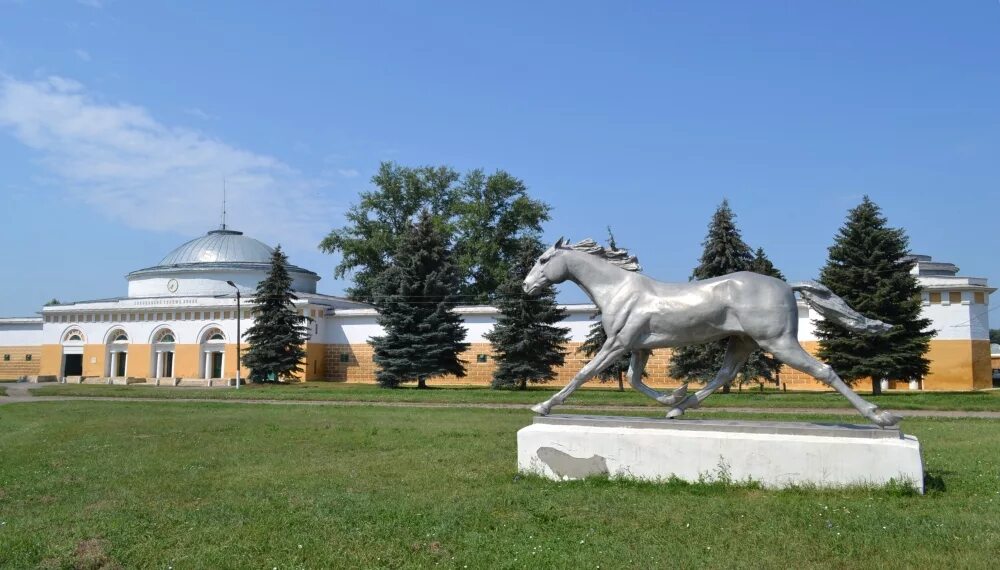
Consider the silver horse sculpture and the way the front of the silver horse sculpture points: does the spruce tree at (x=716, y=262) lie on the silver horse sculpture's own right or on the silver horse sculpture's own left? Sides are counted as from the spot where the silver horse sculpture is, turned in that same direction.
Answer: on the silver horse sculpture's own right

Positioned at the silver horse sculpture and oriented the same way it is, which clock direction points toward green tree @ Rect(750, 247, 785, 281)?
The green tree is roughly at 3 o'clock from the silver horse sculpture.

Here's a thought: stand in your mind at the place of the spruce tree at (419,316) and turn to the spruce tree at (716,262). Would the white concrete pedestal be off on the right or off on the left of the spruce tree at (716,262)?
right

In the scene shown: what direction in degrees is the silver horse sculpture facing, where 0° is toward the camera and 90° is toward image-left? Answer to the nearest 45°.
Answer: approximately 90°

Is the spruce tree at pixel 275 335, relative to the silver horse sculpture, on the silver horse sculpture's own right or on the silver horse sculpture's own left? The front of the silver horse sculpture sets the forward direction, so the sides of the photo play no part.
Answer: on the silver horse sculpture's own right

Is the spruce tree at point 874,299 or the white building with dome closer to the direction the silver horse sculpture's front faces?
the white building with dome

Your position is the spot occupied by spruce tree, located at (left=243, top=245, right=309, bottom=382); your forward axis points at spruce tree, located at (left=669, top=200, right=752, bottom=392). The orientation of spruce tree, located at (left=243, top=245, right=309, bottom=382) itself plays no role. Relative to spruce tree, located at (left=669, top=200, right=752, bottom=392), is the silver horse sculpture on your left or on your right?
right

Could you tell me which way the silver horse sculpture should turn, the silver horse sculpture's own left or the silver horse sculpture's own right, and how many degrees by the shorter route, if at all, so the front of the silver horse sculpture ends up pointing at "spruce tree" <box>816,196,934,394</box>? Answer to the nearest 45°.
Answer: approximately 90° to the silver horse sculpture's own right
